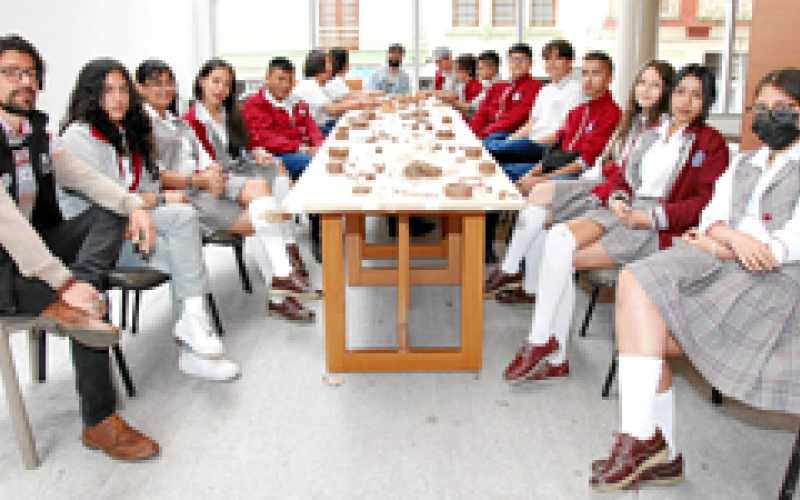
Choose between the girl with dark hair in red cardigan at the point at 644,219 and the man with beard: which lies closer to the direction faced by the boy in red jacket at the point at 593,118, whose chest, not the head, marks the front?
the man with beard

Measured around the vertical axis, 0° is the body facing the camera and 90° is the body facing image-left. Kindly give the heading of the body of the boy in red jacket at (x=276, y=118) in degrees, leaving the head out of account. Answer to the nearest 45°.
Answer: approximately 315°

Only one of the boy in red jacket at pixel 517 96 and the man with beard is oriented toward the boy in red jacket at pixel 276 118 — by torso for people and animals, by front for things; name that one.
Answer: the boy in red jacket at pixel 517 96

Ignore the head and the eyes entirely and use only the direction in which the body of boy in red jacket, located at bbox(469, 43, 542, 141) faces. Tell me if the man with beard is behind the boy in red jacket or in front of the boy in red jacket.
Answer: in front

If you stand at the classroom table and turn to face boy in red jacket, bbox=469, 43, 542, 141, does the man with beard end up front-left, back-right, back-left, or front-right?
back-left

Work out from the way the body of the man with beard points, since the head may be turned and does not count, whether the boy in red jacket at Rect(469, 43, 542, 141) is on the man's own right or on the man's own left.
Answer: on the man's own left

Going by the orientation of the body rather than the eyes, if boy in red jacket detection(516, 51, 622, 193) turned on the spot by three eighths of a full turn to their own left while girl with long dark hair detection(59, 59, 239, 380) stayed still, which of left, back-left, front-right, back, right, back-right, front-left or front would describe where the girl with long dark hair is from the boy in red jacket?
back-right

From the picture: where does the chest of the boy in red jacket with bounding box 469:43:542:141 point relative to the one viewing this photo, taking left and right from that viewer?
facing the viewer and to the left of the viewer

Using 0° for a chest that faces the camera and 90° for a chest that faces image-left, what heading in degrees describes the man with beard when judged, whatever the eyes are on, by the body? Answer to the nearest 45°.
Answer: approximately 315°

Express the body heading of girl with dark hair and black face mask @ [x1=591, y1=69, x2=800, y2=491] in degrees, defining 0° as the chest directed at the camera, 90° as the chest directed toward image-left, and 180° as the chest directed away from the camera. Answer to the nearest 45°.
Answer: approximately 45°
